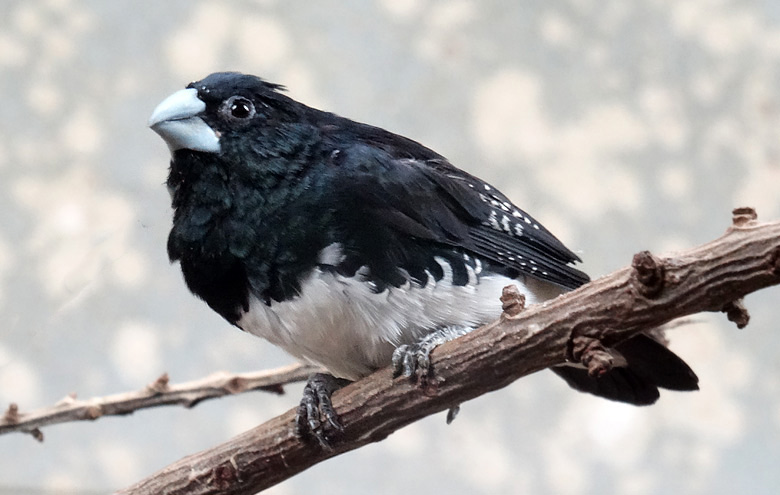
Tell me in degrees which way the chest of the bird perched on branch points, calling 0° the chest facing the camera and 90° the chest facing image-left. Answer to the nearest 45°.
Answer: approximately 90°

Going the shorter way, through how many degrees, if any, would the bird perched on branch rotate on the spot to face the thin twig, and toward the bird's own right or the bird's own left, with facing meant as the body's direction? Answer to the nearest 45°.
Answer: approximately 45° to the bird's own right
